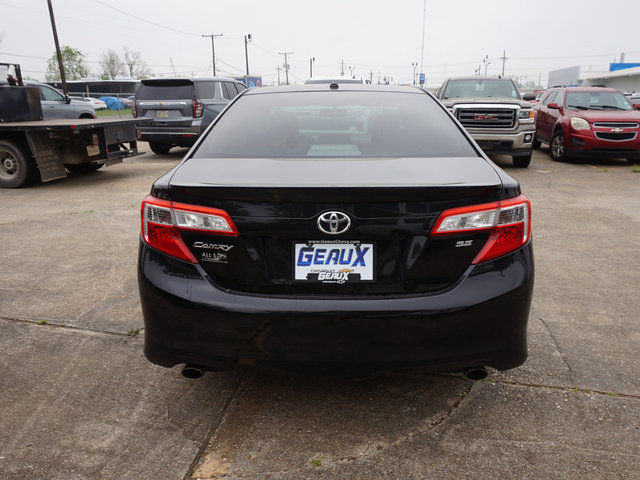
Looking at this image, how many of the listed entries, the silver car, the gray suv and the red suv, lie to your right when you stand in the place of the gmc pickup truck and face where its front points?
2

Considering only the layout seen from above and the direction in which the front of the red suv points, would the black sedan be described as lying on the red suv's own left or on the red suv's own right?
on the red suv's own right

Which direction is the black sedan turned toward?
away from the camera

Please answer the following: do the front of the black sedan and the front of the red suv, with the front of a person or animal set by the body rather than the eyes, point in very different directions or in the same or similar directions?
very different directions

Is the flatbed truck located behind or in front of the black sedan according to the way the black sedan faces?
in front

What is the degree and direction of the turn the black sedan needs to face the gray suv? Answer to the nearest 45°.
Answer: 0° — it already faces it

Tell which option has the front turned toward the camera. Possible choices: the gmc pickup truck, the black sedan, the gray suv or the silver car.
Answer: the gmc pickup truck

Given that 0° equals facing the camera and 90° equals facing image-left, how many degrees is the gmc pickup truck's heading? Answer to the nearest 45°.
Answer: approximately 0°

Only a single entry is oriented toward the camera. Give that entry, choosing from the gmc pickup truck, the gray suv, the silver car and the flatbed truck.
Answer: the gmc pickup truck

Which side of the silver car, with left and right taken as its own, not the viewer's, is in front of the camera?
right

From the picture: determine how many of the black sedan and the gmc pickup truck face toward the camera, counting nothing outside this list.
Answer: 1

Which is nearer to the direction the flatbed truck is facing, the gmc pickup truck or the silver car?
the silver car

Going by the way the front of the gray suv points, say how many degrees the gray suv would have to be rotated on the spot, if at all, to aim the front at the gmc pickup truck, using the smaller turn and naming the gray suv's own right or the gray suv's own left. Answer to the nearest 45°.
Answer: approximately 90° to the gray suv's own right

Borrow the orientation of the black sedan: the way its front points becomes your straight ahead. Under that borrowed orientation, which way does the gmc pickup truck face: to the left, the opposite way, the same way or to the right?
the opposite way

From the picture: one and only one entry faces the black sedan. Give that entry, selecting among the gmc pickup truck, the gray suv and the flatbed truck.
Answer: the gmc pickup truck

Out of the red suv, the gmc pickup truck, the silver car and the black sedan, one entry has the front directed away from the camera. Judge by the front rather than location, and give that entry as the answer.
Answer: the black sedan
